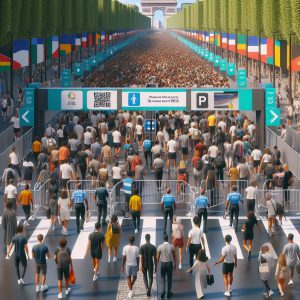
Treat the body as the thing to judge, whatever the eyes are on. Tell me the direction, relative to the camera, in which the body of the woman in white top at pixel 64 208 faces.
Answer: away from the camera

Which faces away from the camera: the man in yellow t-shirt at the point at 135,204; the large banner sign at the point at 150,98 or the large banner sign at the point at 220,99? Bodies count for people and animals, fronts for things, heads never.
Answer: the man in yellow t-shirt

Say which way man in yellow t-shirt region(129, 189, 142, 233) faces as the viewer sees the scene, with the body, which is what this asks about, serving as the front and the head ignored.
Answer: away from the camera

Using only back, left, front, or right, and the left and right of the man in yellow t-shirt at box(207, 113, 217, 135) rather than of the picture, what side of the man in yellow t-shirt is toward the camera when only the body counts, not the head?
back

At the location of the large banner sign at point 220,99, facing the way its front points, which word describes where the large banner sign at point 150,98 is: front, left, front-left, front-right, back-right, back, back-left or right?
right

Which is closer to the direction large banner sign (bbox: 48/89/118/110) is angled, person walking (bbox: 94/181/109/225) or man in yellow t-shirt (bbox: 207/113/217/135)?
the person walking

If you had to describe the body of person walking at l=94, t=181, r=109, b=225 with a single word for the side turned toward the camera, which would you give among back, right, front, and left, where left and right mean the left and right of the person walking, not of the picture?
back

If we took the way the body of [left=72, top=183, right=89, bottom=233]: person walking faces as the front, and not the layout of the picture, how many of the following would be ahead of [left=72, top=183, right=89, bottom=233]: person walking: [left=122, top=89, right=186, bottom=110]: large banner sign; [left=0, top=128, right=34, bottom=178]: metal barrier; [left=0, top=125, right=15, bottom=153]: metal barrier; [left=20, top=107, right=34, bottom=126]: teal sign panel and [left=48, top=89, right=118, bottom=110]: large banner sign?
5

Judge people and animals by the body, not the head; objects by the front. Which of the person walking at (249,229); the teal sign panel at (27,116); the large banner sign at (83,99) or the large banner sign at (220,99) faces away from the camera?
the person walking

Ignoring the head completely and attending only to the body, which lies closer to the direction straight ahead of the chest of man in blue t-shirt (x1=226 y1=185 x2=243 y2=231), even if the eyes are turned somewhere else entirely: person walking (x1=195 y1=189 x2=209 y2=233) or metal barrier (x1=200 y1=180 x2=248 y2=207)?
the metal barrier

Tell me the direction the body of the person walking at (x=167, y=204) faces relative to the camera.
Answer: away from the camera

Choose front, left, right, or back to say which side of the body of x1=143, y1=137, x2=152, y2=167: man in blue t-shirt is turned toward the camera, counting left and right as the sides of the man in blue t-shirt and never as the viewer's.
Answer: back

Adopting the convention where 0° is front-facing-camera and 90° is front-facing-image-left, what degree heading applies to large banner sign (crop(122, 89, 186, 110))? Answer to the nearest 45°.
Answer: approximately 0°
